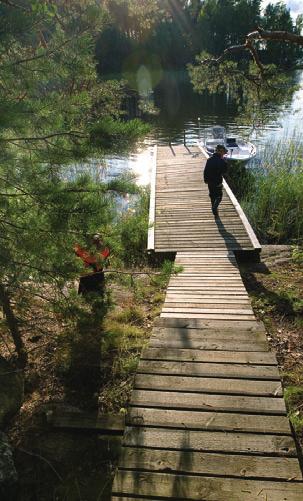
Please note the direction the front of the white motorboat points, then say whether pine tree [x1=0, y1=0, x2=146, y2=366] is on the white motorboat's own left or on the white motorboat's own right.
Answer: on the white motorboat's own right

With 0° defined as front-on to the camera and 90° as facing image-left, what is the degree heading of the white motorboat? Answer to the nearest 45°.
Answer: approximately 315°

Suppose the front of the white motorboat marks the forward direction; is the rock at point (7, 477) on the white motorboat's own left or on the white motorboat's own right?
on the white motorboat's own right

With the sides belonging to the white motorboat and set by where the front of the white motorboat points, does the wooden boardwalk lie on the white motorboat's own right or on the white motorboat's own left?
on the white motorboat's own right
